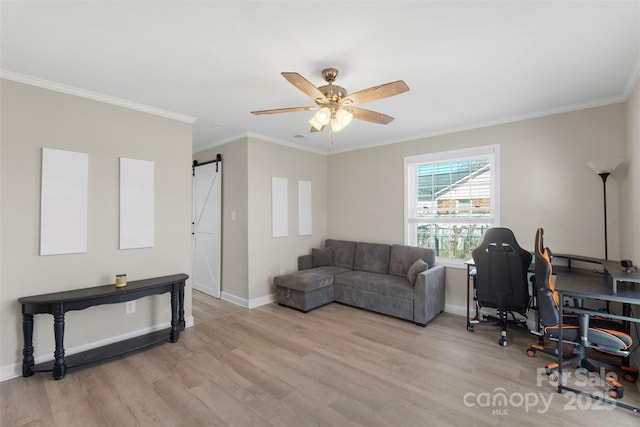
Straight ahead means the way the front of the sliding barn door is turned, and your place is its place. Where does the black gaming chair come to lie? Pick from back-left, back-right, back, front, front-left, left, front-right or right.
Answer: left

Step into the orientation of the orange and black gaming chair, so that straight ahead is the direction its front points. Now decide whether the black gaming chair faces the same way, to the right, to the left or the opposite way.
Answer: to the left

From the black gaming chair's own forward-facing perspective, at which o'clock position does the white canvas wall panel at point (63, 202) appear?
The white canvas wall panel is roughly at 8 o'clock from the black gaming chair.

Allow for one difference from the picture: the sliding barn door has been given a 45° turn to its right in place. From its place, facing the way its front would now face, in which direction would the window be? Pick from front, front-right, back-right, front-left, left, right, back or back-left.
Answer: back-left

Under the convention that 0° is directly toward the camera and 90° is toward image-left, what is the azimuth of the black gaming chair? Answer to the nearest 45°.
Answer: approximately 180°

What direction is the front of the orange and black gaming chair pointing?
to the viewer's right

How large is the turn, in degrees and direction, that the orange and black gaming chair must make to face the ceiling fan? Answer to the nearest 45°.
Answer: approximately 135° to its right

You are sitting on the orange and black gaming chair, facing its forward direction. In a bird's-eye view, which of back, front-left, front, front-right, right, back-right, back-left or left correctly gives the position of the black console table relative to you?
back-right

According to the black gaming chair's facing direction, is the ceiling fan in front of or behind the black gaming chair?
behind

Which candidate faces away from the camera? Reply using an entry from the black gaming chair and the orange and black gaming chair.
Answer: the black gaming chair
